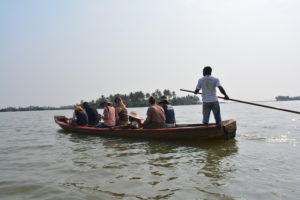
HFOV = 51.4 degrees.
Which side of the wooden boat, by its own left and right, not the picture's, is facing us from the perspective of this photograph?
left

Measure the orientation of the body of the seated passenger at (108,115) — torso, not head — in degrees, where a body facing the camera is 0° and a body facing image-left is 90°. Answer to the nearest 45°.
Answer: approximately 90°

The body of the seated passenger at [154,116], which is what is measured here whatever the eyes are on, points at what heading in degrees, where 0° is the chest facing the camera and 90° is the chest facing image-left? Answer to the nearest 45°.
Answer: approximately 135°

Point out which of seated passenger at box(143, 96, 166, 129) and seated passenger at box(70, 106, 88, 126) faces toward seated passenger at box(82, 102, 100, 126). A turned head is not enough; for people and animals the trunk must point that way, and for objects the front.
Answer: seated passenger at box(143, 96, 166, 129)
